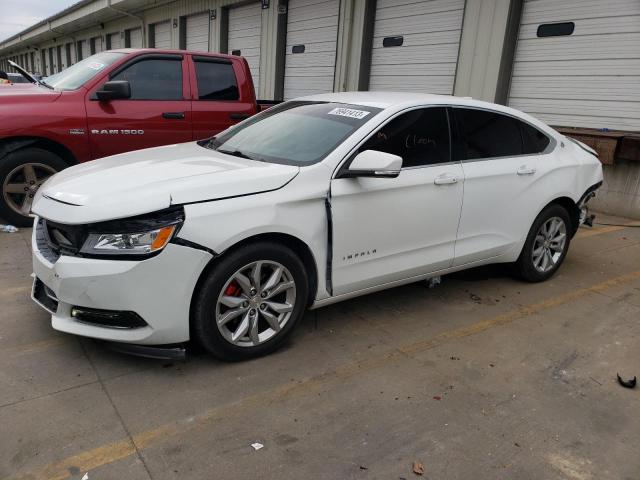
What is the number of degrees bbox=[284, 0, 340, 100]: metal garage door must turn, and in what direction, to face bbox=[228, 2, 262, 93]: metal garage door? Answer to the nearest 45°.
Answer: approximately 90° to its right

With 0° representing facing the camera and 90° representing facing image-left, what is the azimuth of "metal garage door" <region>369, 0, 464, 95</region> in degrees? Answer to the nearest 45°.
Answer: approximately 45°

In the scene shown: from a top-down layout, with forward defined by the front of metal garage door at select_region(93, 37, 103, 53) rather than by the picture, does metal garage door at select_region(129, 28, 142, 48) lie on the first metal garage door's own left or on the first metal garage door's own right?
on the first metal garage door's own left

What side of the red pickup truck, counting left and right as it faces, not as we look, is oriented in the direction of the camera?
left

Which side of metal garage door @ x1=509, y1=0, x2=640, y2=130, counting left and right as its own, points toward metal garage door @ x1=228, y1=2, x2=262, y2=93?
right

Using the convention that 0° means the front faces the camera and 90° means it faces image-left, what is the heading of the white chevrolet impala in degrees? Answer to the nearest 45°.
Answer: approximately 45°

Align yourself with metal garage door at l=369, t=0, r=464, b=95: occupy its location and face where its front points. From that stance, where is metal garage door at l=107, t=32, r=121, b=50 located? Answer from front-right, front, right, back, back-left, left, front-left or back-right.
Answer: right

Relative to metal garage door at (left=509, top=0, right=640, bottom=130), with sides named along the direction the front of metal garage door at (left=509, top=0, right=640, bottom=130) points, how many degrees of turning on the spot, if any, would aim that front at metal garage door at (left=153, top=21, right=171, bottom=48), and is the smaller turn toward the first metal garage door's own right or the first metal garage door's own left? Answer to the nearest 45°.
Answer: approximately 90° to the first metal garage door's own right

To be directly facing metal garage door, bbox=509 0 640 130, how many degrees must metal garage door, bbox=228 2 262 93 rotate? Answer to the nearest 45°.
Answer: approximately 90° to its left

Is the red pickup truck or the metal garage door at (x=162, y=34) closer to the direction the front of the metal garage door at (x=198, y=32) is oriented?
the red pickup truck

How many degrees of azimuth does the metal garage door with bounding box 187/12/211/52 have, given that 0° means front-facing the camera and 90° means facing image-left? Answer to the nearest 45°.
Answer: approximately 45°

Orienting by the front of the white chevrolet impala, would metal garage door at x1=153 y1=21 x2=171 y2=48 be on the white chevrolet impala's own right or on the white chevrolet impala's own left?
on the white chevrolet impala's own right

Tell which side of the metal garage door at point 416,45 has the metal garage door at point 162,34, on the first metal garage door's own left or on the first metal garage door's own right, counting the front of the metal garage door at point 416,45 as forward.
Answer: on the first metal garage door's own right

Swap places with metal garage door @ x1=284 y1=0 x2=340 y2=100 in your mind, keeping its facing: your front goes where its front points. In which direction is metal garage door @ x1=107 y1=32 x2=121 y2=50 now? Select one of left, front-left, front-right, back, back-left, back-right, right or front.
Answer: right
